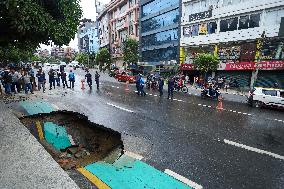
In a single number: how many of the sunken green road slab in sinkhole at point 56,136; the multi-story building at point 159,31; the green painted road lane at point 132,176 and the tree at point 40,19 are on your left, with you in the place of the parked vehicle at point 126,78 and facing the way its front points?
1

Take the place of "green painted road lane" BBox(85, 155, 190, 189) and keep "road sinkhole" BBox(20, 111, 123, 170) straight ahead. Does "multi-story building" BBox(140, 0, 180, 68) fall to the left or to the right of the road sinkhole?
right

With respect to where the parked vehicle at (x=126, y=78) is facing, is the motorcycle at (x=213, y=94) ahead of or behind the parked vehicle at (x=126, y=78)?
ahead

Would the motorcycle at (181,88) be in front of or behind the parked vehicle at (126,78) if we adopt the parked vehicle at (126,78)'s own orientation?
in front

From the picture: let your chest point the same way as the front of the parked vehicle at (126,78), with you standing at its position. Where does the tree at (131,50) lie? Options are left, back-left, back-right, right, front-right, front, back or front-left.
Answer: back-left

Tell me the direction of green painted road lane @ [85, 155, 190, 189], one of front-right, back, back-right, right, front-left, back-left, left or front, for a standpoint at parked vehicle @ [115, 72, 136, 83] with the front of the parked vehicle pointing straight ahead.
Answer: front-right

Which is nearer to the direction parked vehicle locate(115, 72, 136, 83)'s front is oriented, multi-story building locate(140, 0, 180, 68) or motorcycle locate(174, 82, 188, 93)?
the motorcycle

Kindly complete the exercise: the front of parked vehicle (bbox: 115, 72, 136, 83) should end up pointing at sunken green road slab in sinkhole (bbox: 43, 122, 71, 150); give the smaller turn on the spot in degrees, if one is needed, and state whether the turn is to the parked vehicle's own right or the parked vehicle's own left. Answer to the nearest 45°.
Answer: approximately 45° to the parked vehicle's own right
